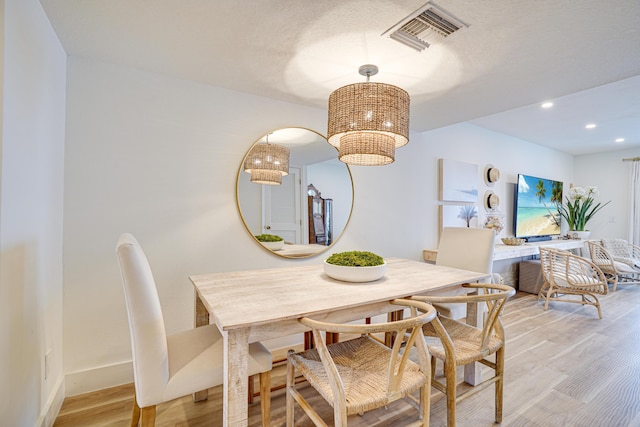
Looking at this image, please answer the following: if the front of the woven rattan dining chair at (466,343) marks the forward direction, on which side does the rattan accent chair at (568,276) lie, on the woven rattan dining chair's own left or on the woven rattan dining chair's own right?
on the woven rattan dining chair's own right

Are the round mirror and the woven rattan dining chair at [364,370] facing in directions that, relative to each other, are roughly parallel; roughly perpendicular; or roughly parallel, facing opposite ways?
roughly parallel, facing opposite ways

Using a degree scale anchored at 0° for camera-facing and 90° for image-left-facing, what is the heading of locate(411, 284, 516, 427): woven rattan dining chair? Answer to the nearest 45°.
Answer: approximately 135°

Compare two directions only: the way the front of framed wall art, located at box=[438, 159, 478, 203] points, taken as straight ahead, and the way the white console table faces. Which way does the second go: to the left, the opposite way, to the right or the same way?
the same way

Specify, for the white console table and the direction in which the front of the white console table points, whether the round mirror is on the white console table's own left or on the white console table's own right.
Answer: on the white console table's own right

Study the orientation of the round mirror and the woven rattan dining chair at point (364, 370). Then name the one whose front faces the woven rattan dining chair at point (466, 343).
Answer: the round mirror

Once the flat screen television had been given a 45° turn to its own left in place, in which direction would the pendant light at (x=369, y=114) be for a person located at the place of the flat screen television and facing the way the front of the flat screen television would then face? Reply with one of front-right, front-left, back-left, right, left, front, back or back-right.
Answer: right

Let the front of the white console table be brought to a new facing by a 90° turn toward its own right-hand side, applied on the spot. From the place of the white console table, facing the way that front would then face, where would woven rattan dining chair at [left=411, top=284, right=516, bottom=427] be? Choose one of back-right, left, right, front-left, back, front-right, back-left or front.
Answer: front-left

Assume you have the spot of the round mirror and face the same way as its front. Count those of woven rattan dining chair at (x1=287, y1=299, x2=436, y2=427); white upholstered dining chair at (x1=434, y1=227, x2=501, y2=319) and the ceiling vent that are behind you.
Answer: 0

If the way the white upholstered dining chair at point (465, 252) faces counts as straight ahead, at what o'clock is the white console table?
The white console table is roughly at 5 o'clock from the white upholstered dining chair.

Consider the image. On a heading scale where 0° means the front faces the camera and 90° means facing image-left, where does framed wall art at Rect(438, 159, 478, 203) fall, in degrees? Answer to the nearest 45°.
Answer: approximately 315°

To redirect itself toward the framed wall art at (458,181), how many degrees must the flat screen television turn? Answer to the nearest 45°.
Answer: approximately 45° to its right

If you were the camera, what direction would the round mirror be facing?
facing the viewer and to the right of the viewer

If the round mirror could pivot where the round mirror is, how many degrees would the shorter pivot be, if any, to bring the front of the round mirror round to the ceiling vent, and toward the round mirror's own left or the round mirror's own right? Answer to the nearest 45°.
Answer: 0° — it already faces it

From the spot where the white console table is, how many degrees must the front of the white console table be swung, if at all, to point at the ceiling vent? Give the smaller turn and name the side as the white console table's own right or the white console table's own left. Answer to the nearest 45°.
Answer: approximately 45° to the white console table's own right

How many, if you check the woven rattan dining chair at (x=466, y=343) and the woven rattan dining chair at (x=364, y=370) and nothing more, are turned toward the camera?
0

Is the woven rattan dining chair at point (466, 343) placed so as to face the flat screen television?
no

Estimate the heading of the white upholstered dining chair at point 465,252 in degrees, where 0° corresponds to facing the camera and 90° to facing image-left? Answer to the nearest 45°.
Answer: approximately 45°
